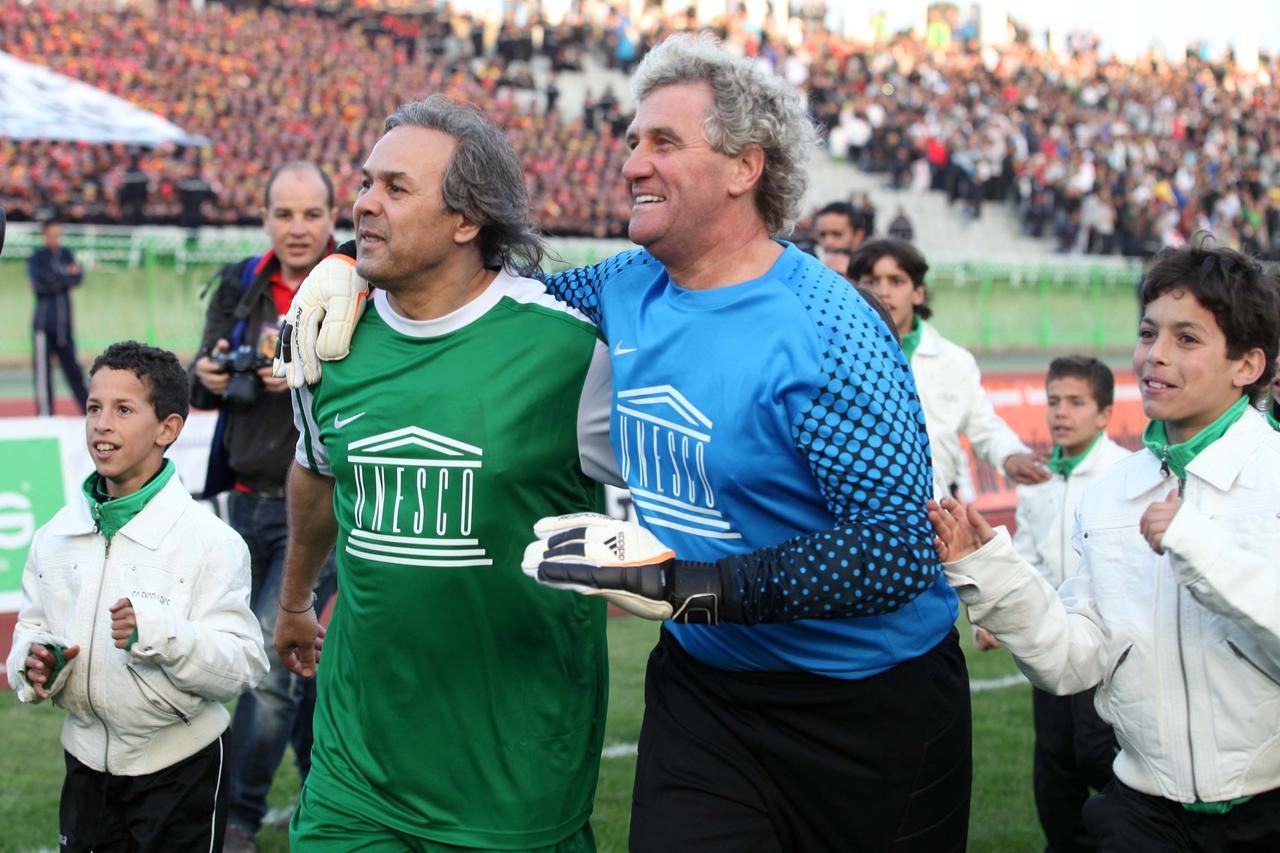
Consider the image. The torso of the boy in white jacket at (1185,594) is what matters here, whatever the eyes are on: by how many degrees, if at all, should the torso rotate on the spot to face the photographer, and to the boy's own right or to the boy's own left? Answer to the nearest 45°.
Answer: approximately 45° to the boy's own right

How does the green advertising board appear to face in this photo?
toward the camera

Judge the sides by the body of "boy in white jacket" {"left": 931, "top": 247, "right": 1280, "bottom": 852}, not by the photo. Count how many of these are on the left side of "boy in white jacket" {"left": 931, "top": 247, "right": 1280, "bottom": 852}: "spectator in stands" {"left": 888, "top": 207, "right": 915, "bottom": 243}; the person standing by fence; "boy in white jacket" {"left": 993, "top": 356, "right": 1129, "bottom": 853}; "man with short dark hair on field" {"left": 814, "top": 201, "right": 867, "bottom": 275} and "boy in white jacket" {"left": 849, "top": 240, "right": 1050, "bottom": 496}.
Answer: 0

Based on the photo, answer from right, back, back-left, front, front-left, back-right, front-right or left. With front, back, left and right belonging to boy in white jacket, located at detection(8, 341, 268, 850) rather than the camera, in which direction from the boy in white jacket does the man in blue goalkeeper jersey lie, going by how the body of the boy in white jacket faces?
left

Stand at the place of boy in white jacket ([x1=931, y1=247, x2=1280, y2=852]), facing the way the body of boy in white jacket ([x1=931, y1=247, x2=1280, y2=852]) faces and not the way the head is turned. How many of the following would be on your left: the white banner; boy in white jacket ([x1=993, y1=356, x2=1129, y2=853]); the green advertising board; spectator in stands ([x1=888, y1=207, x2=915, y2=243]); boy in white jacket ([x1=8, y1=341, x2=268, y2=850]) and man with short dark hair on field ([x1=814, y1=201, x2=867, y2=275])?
0

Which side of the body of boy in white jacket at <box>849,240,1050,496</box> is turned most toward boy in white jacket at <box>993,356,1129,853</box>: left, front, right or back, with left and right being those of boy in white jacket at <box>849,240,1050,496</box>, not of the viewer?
left

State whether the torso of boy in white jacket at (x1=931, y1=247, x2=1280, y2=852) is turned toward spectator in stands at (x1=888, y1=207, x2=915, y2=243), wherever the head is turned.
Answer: no

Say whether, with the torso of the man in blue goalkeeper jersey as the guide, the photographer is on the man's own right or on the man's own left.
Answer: on the man's own right

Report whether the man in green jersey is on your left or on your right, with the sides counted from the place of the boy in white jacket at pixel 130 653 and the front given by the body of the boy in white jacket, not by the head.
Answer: on your left

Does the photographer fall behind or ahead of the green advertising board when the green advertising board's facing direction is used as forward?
ahead

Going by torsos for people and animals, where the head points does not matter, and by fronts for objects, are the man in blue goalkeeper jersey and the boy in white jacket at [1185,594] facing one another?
no

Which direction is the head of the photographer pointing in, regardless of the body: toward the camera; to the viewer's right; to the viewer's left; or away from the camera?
toward the camera

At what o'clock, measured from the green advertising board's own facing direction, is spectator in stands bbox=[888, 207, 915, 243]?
The spectator in stands is roughly at 8 o'clock from the green advertising board.

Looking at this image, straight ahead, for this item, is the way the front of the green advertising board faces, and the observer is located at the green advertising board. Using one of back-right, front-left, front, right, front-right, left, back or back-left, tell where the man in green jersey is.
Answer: front

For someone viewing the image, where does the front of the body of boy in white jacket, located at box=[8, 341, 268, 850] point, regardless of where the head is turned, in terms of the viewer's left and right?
facing the viewer and to the left of the viewer
